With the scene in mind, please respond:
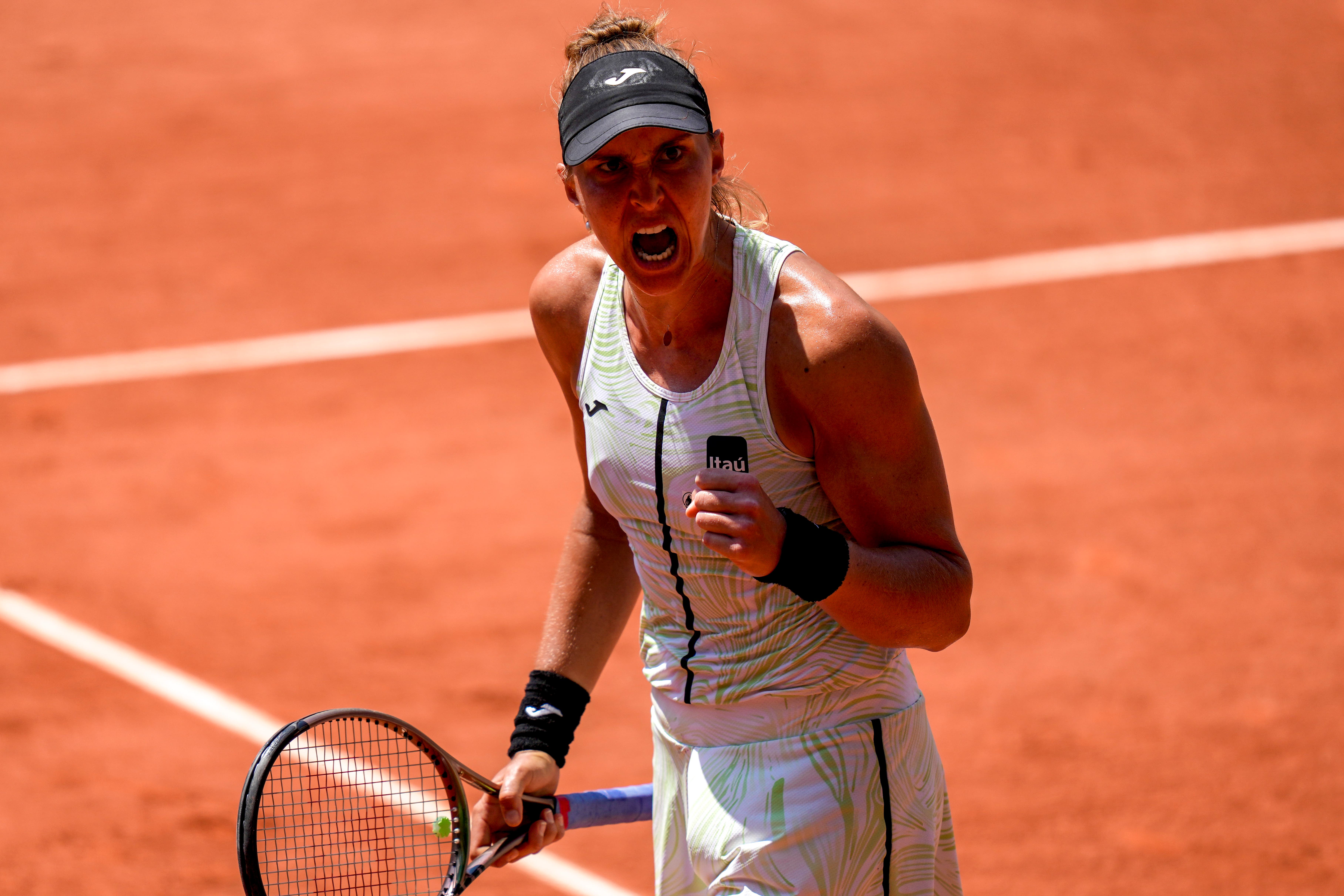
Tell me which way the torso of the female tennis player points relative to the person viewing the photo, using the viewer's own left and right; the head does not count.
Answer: facing the viewer and to the left of the viewer

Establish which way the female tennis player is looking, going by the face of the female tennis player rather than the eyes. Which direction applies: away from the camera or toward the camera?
toward the camera
